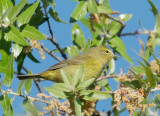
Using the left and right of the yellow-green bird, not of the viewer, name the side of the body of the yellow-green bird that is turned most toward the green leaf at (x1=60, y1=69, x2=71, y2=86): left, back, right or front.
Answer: right

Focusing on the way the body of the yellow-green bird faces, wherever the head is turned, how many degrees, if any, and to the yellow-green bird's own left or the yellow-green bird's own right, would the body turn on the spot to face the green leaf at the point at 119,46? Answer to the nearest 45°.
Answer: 0° — it already faces it

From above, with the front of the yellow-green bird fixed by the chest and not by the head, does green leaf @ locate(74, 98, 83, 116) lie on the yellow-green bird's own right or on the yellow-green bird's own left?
on the yellow-green bird's own right

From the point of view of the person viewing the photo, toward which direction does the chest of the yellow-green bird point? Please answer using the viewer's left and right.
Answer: facing to the right of the viewer

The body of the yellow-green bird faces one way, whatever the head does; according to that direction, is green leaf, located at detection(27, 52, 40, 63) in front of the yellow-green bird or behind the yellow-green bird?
behind
